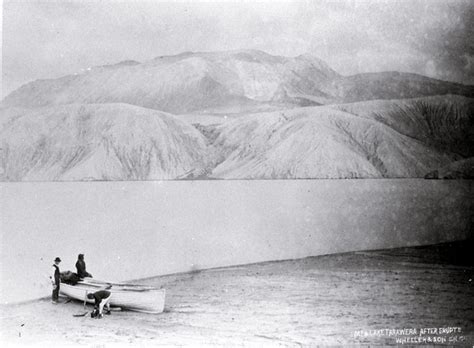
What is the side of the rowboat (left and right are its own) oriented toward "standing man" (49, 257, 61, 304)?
back

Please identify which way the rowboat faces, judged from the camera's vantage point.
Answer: facing the viewer and to the right of the viewer

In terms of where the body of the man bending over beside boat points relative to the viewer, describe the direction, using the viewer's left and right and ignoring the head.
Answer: facing to the left of the viewer

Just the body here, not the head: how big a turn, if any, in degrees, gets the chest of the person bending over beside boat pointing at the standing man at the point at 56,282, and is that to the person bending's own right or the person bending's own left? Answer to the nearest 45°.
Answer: approximately 45° to the person bending's own right
